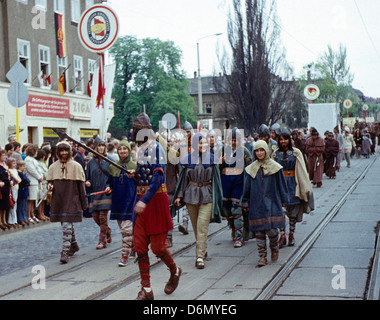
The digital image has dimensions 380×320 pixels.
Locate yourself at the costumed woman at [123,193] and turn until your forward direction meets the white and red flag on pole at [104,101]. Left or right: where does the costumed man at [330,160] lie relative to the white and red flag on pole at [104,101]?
right

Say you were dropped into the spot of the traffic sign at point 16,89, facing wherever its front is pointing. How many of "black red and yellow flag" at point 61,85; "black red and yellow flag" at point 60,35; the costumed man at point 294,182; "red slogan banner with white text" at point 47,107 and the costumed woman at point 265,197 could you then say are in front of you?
3

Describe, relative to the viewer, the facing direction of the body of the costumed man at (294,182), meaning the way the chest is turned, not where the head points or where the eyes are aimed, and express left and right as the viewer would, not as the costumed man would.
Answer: facing the viewer

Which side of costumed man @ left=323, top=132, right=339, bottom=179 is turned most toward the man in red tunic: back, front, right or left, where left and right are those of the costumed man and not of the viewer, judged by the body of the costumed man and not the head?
front

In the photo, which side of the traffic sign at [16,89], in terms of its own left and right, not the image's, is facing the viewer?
back

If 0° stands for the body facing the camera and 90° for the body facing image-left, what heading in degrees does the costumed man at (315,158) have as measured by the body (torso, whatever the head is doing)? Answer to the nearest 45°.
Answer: approximately 0°

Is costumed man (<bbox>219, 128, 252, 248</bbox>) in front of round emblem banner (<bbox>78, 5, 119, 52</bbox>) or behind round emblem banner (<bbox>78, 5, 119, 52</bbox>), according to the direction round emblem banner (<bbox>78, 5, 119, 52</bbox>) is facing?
in front

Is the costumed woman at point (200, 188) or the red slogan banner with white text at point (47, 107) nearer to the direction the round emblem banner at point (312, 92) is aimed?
the costumed woman

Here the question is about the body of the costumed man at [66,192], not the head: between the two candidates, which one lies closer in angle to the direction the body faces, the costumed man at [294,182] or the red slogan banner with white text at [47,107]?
the costumed man

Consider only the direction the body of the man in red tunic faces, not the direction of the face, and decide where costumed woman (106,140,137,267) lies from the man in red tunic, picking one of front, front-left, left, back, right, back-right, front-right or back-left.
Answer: back-right

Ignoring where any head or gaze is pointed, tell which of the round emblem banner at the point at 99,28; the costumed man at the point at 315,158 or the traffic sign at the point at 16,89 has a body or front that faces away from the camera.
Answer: the traffic sign

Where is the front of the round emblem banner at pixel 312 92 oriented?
toward the camera

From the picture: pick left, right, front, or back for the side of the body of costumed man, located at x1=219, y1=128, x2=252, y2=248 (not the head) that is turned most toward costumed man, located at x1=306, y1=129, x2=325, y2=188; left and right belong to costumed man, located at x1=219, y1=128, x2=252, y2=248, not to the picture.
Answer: back

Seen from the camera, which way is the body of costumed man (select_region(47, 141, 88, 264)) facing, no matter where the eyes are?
toward the camera

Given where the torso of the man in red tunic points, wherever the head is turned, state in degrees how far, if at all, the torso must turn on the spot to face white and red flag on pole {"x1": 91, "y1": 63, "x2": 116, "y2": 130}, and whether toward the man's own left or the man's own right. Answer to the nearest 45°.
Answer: approximately 135° to the man's own right

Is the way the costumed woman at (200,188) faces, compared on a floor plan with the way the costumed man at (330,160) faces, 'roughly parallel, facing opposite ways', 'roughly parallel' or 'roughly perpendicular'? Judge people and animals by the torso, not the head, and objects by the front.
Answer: roughly parallel

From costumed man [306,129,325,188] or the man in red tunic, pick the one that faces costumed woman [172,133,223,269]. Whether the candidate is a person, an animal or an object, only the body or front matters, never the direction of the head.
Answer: the costumed man
